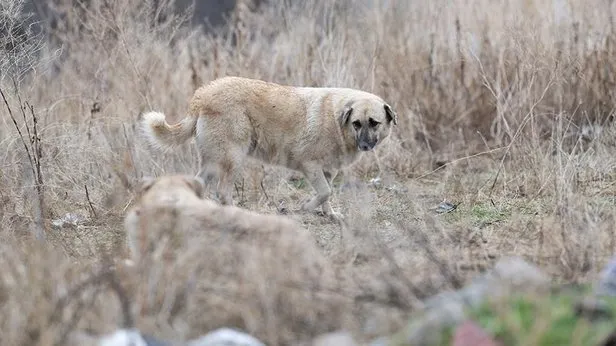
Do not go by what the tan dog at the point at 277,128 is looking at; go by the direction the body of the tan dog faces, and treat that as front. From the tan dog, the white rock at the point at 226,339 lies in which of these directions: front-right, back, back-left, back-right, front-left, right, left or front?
right

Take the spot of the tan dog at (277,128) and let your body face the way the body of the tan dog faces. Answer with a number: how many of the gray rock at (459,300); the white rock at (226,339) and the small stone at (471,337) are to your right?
3

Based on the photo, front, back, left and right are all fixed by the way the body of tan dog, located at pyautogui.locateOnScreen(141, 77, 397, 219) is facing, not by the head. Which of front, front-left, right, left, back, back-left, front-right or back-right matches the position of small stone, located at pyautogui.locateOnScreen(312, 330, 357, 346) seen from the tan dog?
right

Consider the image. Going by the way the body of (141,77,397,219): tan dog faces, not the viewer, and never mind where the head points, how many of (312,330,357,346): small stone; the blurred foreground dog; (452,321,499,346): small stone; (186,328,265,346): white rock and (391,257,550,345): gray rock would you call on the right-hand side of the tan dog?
5

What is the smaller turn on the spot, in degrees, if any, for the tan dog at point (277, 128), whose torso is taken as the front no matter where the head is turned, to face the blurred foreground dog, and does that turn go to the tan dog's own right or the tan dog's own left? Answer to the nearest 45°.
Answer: approximately 90° to the tan dog's own right

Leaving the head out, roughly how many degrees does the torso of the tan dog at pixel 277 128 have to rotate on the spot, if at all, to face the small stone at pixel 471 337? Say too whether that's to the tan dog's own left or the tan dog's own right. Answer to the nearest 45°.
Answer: approximately 90° to the tan dog's own right

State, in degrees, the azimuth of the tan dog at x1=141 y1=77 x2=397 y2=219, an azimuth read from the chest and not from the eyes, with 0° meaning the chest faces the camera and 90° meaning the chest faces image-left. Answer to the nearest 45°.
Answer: approximately 270°

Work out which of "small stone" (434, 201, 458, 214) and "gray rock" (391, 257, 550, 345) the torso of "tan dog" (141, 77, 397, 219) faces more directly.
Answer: the small stone

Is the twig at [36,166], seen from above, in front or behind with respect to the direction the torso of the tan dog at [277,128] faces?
behind

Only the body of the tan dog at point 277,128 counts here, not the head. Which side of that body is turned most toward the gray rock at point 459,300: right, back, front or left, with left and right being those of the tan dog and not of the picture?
right
